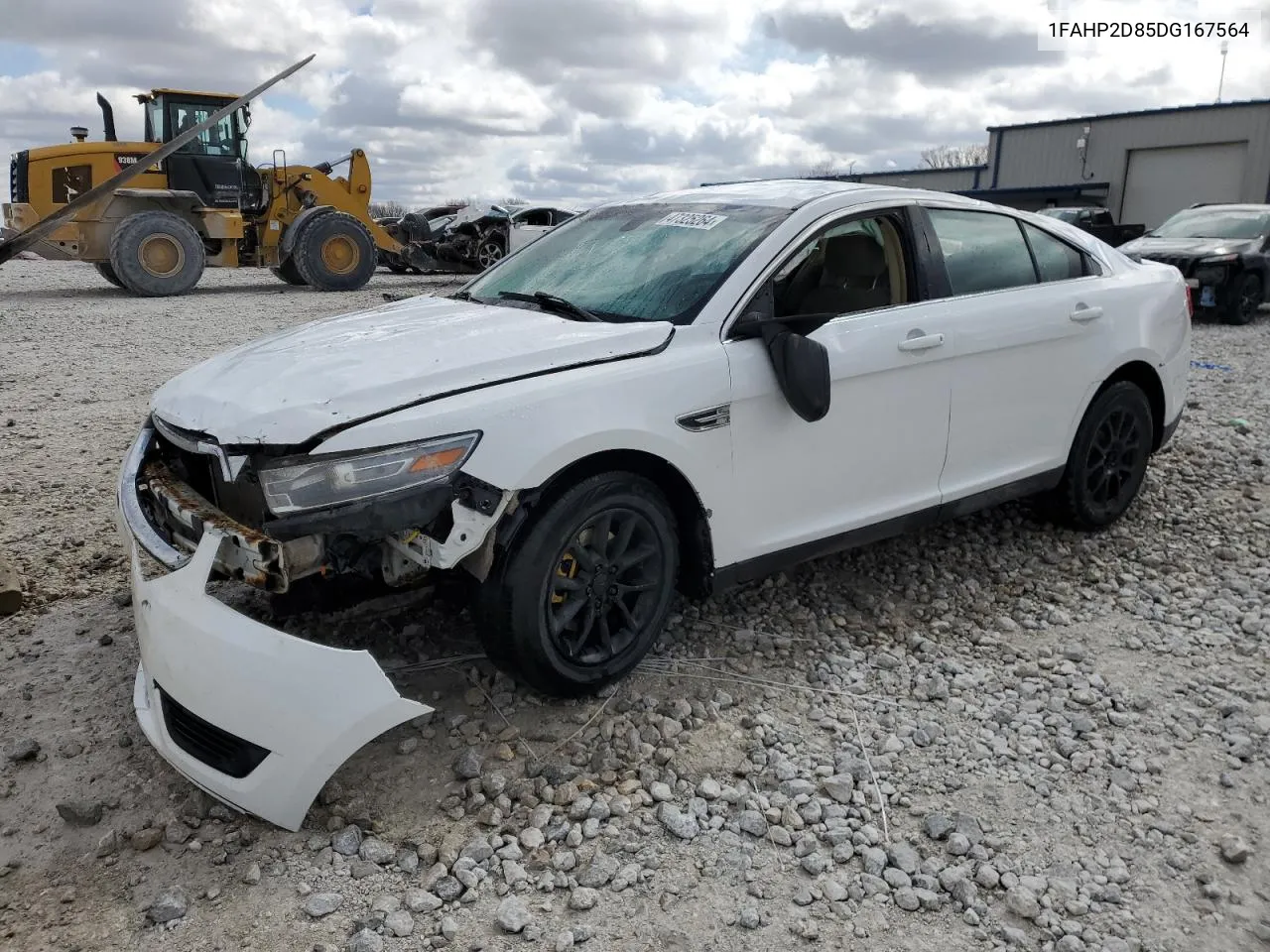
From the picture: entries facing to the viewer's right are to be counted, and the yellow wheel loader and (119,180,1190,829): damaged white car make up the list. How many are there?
1

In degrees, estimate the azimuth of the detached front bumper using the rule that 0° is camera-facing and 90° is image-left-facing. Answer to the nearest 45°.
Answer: approximately 45°

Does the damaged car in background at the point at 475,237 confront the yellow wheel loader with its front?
yes

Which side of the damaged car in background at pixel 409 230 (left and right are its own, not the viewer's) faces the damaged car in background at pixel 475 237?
left

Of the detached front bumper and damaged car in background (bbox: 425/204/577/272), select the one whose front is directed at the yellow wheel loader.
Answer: the damaged car in background

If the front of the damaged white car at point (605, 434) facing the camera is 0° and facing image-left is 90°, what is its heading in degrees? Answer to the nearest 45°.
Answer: approximately 45°

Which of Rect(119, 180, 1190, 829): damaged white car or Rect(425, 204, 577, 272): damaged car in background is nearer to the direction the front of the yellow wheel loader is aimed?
the damaged car in background

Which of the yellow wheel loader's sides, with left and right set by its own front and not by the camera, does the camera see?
right

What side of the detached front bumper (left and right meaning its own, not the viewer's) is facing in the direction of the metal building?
back

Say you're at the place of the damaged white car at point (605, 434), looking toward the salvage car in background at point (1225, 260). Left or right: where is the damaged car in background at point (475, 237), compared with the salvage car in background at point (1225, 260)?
left

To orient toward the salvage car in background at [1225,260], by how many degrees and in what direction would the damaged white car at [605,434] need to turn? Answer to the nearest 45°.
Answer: approximately 180°

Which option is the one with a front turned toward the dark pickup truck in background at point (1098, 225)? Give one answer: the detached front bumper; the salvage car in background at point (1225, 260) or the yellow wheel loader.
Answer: the yellow wheel loader

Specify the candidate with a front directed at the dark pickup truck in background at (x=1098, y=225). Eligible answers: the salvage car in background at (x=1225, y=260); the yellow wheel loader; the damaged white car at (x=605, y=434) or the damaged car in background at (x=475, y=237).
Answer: the yellow wheel loader
